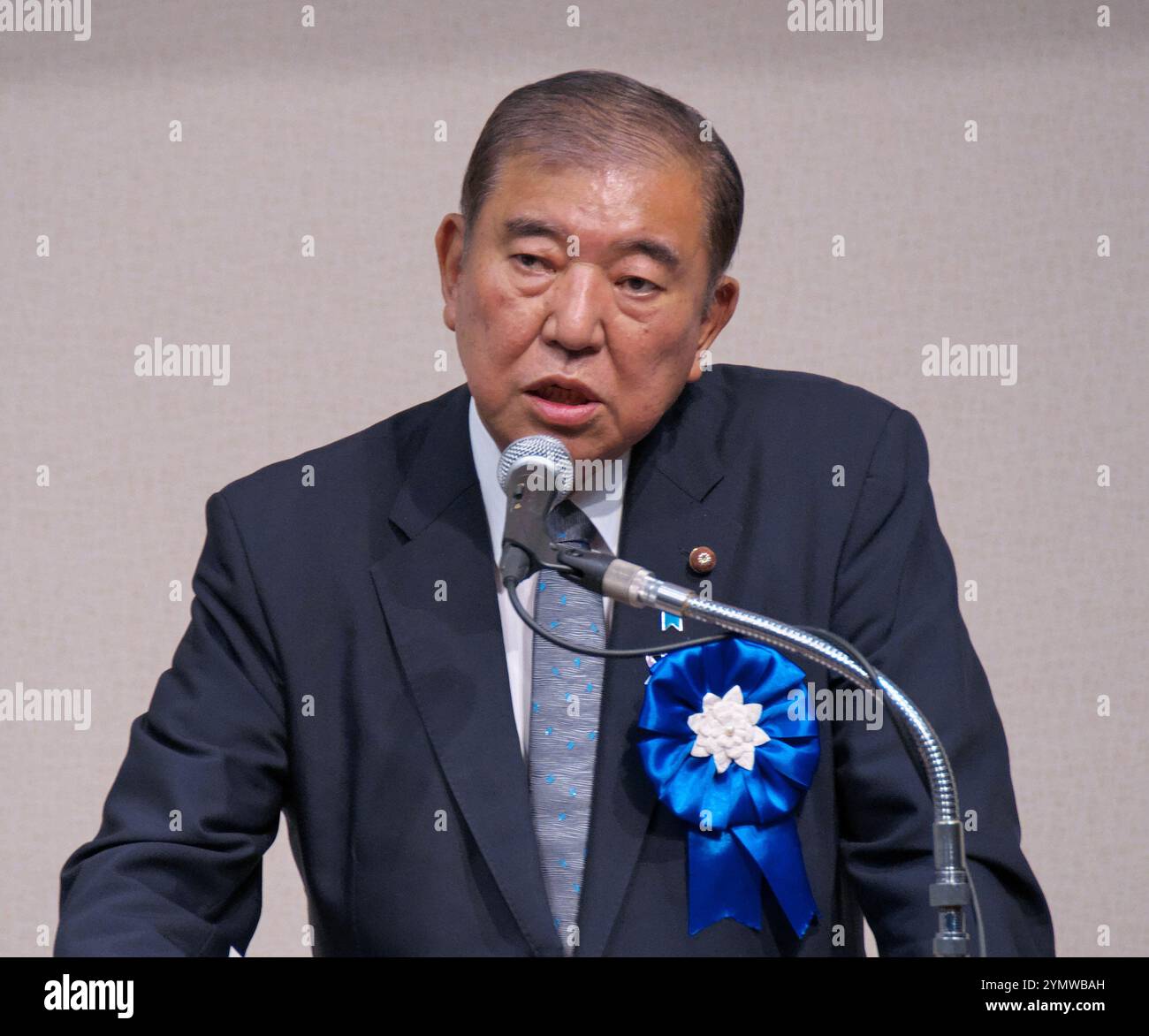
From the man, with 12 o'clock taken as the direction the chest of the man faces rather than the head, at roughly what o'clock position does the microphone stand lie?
The microphone stand is roughly at 11 o'clock from the man.

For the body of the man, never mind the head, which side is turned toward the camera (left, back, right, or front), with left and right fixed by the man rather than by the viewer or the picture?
front

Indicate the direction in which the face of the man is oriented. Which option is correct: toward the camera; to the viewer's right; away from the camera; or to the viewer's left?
toward the camera
